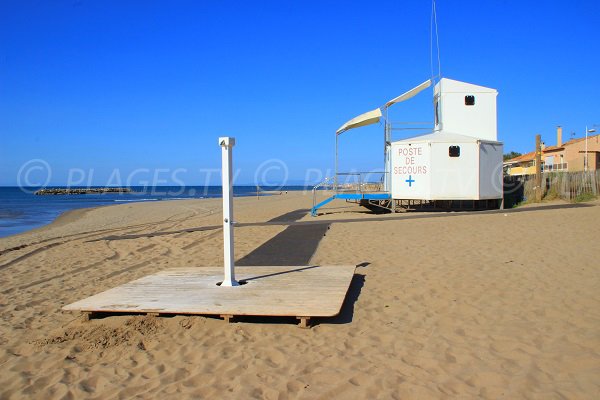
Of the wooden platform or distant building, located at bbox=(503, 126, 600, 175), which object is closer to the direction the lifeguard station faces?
the wooden platform
